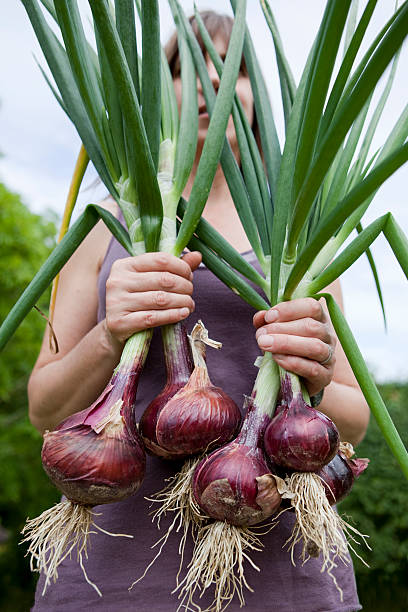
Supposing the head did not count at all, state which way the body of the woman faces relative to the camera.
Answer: toward the camera

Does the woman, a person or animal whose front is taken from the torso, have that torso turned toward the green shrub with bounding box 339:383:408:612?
no
